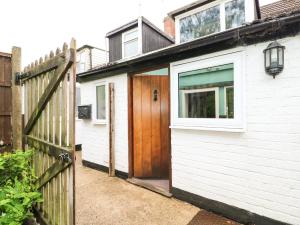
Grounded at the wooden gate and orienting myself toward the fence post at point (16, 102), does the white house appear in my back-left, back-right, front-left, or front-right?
back-right

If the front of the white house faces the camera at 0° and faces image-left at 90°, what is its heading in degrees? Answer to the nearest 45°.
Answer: approximately 45°

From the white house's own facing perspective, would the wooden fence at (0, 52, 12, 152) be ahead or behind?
ahead

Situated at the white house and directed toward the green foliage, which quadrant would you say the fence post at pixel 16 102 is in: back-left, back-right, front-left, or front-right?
front-right

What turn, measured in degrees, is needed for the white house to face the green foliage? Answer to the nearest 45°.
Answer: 0° — it already faces it

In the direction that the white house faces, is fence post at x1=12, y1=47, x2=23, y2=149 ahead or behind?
ahead

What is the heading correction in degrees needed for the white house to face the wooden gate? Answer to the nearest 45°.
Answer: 0° — it already faces it
